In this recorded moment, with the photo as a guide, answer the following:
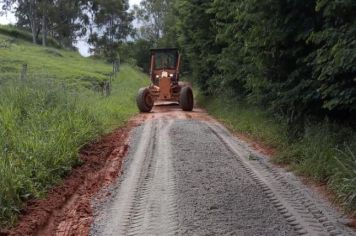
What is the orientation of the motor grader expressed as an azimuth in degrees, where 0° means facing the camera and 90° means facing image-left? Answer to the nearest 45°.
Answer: approximately 0°
